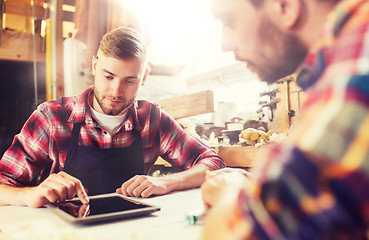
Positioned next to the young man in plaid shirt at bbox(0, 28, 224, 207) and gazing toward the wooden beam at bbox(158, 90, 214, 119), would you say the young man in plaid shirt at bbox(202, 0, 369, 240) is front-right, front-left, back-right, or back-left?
back-right

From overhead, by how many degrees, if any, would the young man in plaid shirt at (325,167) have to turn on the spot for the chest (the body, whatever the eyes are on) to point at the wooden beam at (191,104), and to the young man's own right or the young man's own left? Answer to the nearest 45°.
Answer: approximately 90° to the young man's own right

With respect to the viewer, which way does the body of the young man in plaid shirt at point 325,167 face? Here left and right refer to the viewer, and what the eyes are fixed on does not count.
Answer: facing to the left of the viewer

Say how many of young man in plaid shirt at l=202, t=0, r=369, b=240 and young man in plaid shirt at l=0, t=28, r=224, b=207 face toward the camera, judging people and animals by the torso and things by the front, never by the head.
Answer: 1

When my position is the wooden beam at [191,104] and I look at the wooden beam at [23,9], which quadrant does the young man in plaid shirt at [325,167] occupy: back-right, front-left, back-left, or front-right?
back-left

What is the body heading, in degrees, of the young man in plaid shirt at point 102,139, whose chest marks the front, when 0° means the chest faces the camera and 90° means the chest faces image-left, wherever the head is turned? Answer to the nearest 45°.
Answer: approximately 0°
